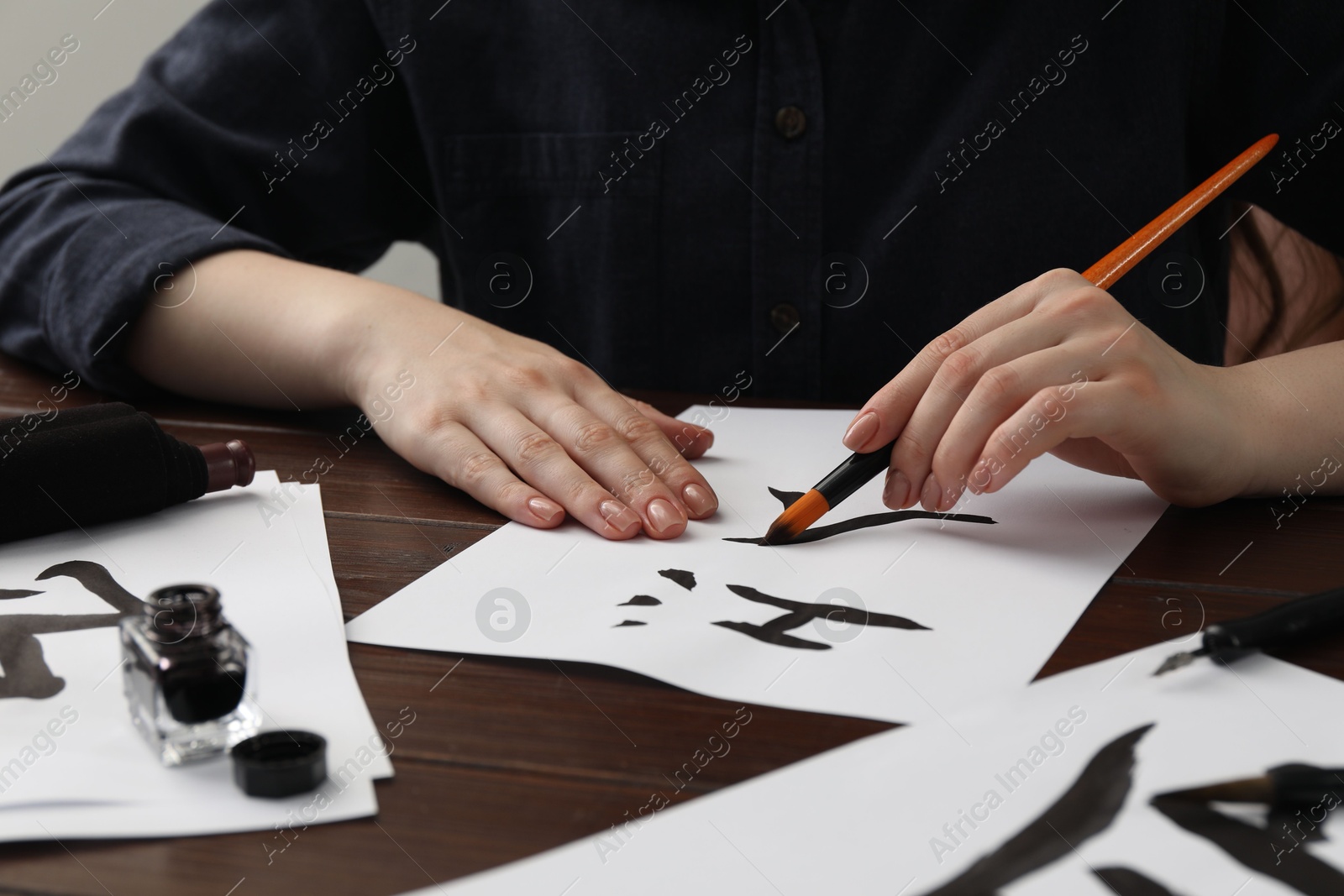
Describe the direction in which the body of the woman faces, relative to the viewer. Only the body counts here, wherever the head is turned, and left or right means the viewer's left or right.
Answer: facing the viewer

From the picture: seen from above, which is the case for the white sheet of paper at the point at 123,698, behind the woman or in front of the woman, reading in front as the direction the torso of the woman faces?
in front

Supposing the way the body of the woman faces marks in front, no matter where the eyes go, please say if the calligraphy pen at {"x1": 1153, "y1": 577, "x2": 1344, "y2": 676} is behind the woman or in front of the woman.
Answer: in front

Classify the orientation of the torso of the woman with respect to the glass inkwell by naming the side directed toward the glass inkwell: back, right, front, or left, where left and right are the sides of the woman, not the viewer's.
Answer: front

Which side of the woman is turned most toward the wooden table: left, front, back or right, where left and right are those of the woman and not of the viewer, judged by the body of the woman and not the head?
front

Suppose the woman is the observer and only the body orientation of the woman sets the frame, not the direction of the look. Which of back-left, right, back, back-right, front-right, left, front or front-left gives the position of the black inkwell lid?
front
